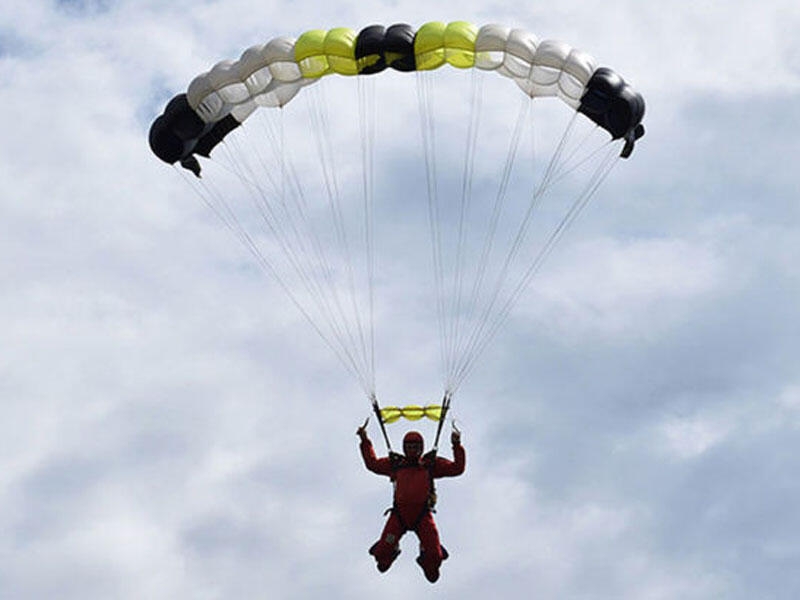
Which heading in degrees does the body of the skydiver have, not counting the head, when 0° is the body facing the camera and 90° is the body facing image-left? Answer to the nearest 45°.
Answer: approximately 0°
